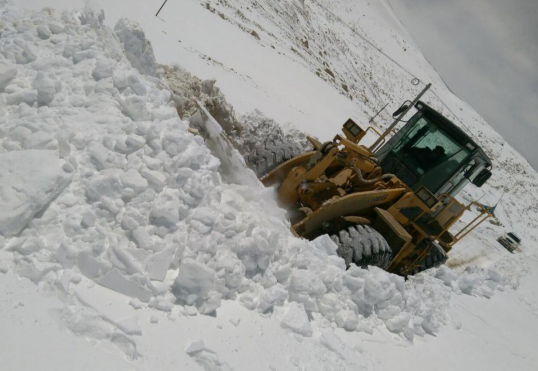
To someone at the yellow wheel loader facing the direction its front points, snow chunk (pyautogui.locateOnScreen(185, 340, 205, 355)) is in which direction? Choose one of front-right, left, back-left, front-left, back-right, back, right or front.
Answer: front-left

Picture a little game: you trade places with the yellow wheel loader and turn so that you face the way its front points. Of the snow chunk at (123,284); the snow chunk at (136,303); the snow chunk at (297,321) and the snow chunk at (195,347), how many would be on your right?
0

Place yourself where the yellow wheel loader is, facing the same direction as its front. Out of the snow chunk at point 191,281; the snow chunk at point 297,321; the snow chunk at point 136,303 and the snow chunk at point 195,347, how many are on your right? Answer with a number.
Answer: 0

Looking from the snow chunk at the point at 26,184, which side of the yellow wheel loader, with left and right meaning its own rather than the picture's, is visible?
front

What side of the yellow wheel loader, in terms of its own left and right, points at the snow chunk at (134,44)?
front

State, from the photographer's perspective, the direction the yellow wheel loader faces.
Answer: facing the viewer and to the left of the viewer

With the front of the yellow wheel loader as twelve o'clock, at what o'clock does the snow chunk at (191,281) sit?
The snow chunk is roughly at 11 o'clock from the yellow wheel loader.

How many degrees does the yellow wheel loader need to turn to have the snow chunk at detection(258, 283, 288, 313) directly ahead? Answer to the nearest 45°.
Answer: approximately 45° to its left

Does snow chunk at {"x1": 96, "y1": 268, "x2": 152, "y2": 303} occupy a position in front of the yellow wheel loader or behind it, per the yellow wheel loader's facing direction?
in front

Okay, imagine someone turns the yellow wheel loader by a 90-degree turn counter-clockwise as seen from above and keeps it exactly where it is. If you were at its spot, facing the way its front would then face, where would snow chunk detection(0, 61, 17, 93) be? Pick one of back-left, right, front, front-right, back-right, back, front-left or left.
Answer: right
